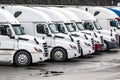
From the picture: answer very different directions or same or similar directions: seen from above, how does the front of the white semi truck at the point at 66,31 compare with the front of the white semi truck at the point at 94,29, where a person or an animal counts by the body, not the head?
same or similar directions

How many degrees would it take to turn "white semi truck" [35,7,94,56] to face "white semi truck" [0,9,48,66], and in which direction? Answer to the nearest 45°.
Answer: approximately 90° to its right

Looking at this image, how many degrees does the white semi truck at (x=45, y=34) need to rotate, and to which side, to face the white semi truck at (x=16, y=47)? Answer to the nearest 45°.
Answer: approximately 135° to its right
